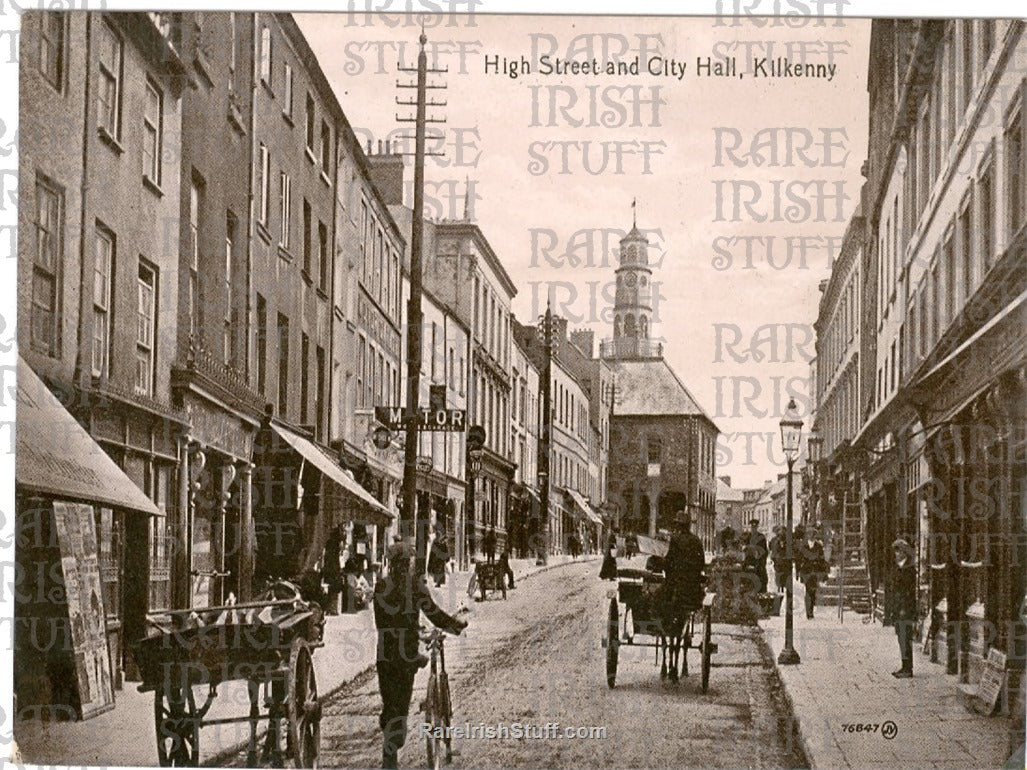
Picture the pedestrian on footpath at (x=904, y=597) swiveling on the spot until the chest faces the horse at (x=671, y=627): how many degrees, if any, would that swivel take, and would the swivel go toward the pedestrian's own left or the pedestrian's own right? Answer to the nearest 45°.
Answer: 0° — they already face it

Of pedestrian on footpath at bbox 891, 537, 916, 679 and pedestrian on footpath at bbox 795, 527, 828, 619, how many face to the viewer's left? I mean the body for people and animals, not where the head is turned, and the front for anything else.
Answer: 1

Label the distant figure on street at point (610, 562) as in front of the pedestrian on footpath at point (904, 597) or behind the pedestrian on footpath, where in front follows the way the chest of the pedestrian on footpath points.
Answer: in front

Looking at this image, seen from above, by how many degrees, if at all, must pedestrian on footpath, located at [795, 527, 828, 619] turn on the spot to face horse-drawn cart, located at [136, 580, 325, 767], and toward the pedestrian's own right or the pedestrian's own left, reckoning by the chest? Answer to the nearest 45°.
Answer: approximately 45° to the pedestrian's own right

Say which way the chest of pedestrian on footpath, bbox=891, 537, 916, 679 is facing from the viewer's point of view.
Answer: to the viewer's left

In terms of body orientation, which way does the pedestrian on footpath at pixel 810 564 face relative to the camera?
toward the camera
